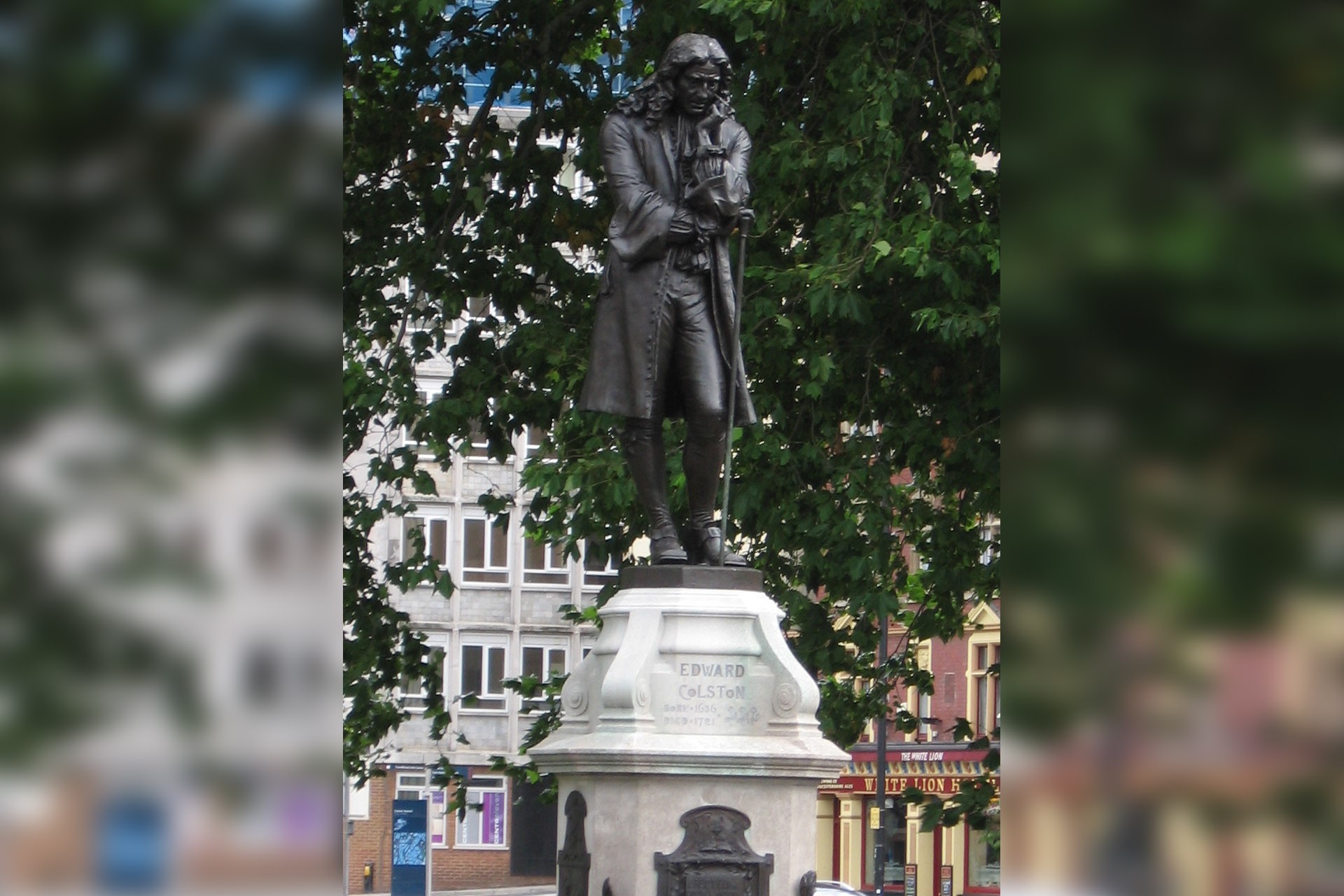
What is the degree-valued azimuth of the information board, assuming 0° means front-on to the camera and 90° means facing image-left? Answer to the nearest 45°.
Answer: approximately 0°

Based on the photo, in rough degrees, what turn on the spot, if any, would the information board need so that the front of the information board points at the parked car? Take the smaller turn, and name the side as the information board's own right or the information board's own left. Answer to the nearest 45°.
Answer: approximately 45° to the information board's own left
